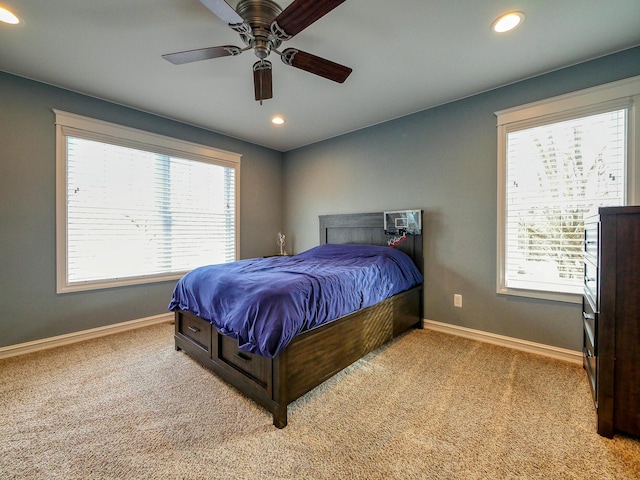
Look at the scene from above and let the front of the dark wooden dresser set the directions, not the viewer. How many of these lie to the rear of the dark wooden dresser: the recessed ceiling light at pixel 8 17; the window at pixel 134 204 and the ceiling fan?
0

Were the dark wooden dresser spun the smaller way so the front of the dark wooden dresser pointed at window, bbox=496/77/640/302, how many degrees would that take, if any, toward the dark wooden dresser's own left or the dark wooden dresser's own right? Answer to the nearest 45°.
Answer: approximately 90° to the dark wooden dresser's own right

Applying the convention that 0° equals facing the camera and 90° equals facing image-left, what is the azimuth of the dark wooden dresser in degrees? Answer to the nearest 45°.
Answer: approximately 90°

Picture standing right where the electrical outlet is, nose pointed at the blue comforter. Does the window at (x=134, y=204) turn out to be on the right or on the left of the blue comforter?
right

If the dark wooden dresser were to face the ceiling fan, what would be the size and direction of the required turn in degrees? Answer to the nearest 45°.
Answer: approximately 45° to its left

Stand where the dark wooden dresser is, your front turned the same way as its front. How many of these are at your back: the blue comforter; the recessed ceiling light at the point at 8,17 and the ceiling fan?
0

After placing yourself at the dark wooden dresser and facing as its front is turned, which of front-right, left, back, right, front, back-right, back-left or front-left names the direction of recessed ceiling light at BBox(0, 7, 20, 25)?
front-left

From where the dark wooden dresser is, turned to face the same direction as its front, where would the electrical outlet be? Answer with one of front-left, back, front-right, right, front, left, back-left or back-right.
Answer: front-right

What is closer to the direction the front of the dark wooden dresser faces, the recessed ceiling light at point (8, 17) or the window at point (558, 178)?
the recessed ceiling light

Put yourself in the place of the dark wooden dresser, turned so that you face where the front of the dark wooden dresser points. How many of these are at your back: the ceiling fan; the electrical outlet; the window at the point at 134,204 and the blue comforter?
0
